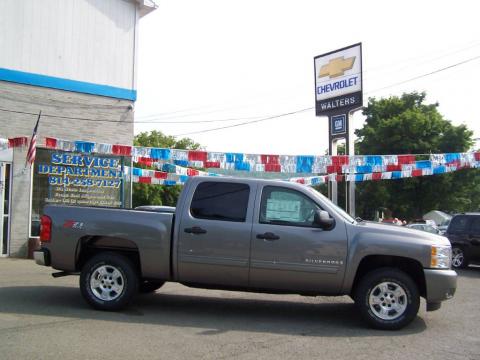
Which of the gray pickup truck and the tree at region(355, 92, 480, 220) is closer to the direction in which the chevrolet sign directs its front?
the gray pickup truck

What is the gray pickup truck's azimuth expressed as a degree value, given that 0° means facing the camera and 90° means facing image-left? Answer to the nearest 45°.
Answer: approximately 270°

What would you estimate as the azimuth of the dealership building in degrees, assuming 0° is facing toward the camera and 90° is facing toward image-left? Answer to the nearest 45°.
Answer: approximately 315°

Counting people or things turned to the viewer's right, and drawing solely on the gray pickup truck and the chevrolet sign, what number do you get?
1

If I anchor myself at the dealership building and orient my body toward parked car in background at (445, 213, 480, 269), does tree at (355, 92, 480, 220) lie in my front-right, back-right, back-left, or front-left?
front-left

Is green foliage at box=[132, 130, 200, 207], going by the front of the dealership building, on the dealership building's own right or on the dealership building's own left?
on the dealership building's own left

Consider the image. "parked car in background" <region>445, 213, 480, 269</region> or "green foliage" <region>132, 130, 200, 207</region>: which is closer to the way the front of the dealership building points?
the parked car in background

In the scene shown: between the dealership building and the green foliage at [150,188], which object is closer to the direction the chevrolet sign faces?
the dealership building
